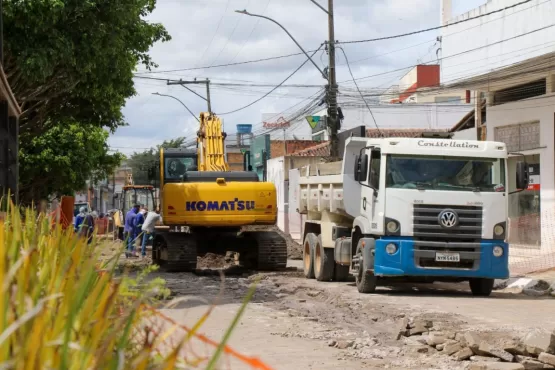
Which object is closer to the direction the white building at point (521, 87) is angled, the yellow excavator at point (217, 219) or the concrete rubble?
the yellow excavator

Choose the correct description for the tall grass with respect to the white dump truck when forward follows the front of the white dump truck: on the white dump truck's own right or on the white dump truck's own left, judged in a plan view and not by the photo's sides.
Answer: on the white dump truck's own right

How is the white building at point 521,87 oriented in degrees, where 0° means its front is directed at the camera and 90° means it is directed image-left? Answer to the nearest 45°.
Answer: approximately 45°

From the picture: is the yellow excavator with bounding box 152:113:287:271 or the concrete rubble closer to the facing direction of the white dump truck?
the concrete rubble

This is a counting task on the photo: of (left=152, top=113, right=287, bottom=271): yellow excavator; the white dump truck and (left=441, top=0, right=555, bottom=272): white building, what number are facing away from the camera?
1

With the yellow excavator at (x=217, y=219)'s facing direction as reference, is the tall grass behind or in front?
behind

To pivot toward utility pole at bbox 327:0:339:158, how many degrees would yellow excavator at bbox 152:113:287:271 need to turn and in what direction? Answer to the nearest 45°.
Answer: approximately 45° to its right

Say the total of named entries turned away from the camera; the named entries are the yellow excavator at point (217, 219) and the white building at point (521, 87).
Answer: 1

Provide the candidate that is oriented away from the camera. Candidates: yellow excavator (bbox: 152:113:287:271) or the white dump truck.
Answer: the yellow excavator

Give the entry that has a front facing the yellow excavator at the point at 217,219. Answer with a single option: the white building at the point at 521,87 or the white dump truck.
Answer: the white building

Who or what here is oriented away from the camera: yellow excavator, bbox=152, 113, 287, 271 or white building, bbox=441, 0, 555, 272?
the yellow excavator

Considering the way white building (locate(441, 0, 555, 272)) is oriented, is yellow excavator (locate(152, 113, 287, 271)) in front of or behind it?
in front

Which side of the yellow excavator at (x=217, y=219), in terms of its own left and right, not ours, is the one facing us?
back
